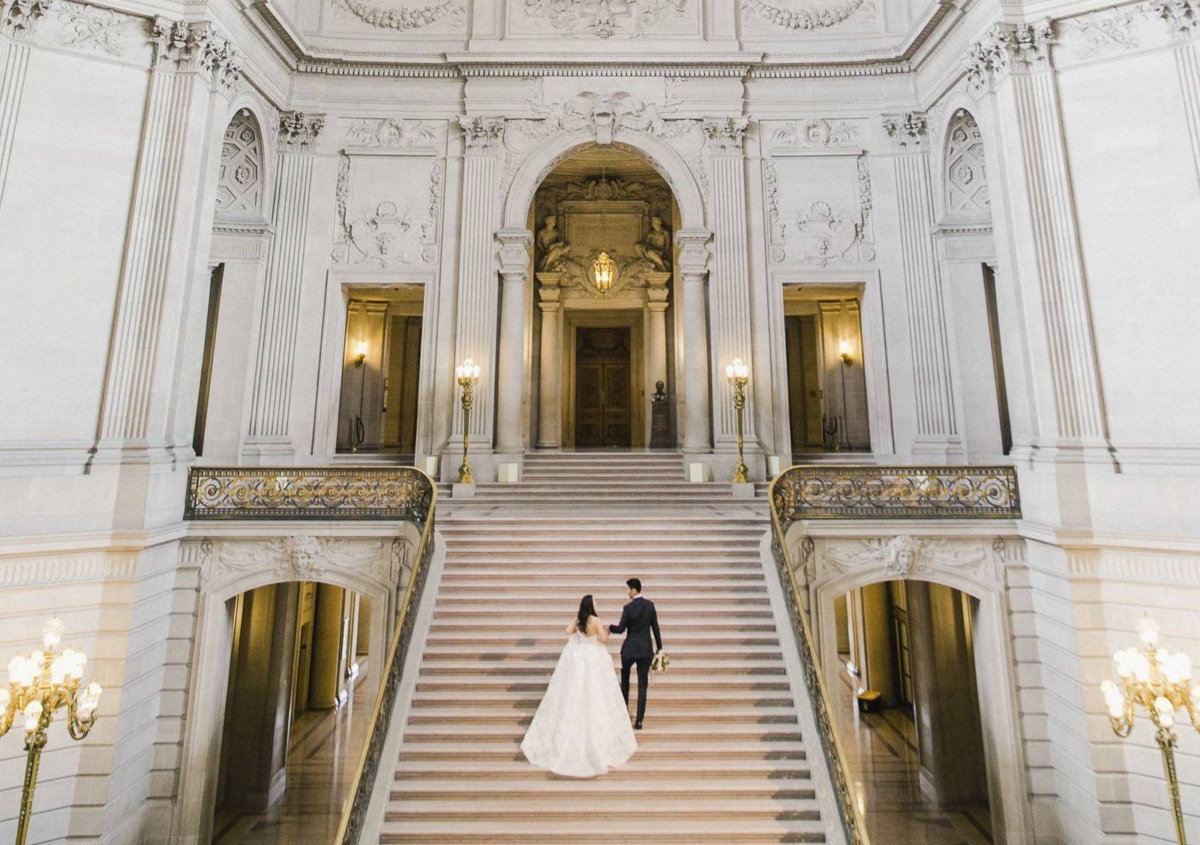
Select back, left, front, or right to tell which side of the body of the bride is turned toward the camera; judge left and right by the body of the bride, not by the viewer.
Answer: back

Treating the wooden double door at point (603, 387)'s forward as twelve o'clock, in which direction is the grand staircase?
The grand staircase is roughly at 12 o'clock from the wooden double door.

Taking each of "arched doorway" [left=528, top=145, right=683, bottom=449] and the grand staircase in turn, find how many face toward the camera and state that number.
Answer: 2

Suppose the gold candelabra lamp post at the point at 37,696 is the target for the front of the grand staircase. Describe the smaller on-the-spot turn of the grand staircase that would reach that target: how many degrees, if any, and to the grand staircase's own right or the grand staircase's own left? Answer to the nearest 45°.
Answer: approximately 90° to the grand staircase's own right

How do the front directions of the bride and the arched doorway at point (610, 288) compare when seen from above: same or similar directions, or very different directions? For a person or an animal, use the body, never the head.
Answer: very different directions
